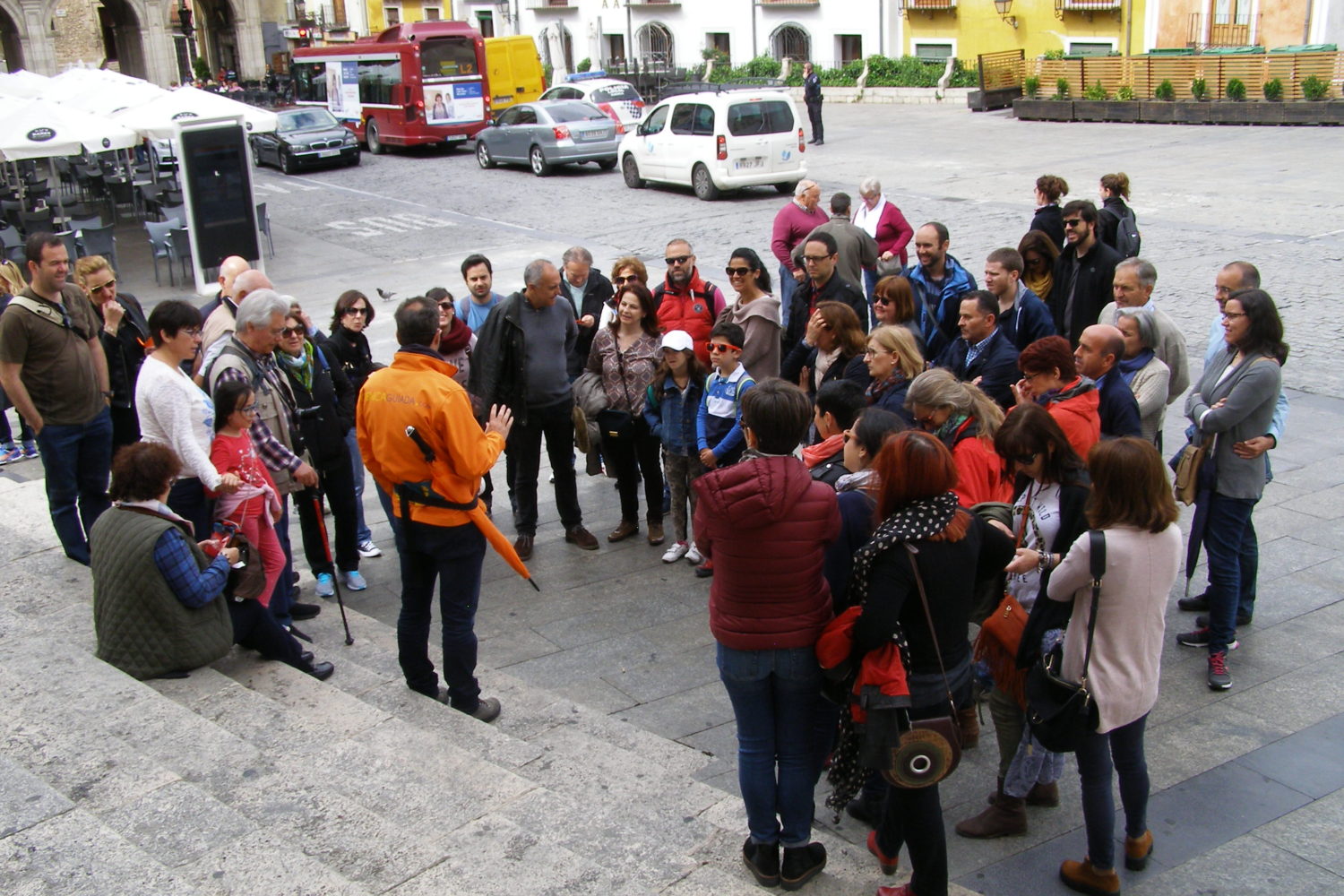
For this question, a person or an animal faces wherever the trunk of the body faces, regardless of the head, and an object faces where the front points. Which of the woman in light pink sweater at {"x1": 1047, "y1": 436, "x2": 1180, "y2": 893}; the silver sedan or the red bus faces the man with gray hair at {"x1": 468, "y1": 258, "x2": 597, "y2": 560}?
the woman in light pink sweater

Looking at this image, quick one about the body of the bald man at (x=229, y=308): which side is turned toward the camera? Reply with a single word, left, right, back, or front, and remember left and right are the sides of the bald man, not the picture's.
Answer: right

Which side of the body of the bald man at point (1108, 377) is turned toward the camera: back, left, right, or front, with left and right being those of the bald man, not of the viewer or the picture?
left

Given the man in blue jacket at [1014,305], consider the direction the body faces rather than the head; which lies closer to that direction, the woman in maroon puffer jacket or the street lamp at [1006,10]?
the woman in maroon puffer jacket

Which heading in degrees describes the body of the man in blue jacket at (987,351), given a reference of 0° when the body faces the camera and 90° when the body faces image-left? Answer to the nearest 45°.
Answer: approximately 45°

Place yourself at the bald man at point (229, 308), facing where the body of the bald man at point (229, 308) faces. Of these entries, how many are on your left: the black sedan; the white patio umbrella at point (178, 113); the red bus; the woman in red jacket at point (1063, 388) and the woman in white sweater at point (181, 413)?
3

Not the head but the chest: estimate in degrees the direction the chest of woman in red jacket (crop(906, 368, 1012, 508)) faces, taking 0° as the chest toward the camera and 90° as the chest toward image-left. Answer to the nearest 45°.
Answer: approximately 90°

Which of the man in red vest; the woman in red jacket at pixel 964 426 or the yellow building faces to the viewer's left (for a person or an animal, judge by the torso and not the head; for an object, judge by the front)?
the woman in red jacket

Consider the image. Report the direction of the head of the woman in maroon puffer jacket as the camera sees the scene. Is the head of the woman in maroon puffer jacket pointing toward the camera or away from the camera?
away from the camera

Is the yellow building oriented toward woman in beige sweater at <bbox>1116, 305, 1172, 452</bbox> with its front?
yes

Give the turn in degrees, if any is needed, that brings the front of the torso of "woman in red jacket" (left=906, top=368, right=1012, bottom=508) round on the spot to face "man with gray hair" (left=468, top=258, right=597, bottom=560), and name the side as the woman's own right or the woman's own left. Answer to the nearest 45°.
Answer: approximately 45° to the woman's own right

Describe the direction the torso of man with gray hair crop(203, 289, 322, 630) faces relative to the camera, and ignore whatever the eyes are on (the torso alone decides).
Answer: to the viewer's right

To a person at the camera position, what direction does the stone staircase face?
facing away from the viewer and to the right of the viewer

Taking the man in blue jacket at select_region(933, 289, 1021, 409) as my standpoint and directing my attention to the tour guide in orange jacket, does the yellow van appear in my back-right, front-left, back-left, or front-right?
back-right

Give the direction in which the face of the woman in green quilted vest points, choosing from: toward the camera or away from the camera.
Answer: away from the camera
